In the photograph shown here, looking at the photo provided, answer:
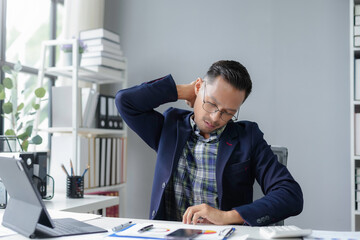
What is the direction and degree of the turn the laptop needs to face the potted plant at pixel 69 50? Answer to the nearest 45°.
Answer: approximately 45° to its left

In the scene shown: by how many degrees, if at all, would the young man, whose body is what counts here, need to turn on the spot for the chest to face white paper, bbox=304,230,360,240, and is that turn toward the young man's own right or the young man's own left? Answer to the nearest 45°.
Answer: approximately 45° to the young man's own left

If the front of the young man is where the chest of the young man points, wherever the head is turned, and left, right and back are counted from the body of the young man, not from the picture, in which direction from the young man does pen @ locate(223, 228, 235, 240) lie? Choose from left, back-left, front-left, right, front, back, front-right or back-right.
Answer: front

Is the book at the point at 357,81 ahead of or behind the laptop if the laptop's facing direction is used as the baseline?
ahead

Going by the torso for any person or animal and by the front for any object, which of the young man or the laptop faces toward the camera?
the young man

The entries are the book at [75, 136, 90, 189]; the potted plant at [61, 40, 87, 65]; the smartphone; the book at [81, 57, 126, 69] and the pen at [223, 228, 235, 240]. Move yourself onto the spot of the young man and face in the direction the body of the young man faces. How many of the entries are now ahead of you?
2

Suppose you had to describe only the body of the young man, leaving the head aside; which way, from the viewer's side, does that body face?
toward the camera

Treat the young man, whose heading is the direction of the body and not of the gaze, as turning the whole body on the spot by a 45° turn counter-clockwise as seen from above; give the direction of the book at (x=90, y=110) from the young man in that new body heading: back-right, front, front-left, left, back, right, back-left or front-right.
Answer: back

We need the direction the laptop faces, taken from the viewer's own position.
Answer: facing away from the viewer and to the right of the viewer

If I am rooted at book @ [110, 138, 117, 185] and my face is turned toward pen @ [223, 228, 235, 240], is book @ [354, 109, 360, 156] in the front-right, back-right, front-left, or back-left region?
front-left

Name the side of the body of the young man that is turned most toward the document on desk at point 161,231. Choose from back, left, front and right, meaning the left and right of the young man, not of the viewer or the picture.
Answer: front

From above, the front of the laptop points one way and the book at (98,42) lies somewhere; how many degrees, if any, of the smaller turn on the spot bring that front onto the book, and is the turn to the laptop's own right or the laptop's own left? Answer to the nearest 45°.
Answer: approximately 45° to the laptop's own left

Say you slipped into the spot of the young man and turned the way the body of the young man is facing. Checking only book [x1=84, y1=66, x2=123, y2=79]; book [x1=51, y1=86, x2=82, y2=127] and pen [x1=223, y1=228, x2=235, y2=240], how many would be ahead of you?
1

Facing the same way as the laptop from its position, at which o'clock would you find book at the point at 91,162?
The book is roughly at 11 o'clock from the laptop.

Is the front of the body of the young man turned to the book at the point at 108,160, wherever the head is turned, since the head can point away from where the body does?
no

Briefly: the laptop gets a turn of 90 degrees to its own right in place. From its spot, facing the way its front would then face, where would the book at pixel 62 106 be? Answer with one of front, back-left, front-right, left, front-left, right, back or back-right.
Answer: back-left

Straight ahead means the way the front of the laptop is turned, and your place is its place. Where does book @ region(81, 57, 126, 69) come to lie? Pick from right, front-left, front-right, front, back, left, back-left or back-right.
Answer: front-left

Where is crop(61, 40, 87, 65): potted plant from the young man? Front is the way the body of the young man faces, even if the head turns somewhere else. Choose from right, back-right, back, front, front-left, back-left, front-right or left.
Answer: back-right

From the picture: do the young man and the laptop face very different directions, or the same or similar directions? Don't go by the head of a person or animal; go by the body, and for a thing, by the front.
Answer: very different directions

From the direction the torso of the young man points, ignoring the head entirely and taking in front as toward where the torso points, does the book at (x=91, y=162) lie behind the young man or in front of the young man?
behind

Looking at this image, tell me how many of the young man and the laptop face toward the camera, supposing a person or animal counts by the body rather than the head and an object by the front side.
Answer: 1
